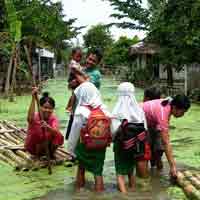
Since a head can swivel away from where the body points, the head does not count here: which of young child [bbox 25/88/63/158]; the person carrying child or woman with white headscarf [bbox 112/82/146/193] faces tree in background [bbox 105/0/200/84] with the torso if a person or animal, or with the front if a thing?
the woman with white headscarf

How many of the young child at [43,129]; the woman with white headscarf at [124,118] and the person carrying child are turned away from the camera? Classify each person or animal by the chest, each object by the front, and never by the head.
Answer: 1

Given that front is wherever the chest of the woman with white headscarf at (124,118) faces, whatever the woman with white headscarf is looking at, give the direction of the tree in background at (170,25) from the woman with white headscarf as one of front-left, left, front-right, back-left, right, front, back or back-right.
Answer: front

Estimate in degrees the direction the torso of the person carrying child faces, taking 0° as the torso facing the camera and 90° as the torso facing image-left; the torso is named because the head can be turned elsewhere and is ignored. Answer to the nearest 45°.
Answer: approximately 45°

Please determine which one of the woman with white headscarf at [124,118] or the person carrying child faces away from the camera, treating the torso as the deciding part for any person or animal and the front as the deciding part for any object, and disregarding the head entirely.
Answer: the woman with white headscarf

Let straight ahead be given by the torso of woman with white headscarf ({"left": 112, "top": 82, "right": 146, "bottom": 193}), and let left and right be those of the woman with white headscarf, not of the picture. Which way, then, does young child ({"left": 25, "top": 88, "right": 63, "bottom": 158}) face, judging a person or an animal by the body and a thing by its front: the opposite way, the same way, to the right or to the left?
the opposite way

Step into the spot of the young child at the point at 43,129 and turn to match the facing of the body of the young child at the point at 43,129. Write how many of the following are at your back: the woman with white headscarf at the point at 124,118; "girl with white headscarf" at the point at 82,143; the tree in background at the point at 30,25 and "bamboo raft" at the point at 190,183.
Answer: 1

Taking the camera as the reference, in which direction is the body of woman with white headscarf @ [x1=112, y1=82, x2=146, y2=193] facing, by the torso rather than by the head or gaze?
away from the camera

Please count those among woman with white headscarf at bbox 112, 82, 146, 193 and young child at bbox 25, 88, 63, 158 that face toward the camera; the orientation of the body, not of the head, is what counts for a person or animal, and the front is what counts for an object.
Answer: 1

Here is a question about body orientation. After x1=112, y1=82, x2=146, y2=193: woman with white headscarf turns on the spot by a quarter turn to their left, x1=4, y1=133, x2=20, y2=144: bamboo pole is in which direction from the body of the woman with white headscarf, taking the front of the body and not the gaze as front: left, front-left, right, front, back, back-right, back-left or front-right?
front-right

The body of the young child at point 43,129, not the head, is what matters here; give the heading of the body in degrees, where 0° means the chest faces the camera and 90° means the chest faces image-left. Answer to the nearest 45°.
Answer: approximately 0°

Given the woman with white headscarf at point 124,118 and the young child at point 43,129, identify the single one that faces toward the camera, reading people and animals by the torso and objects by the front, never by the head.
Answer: the young child

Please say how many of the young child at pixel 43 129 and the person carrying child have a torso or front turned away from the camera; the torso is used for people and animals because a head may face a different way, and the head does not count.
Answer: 0
